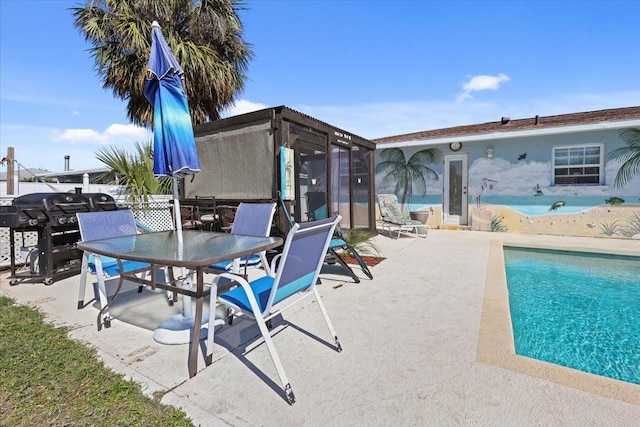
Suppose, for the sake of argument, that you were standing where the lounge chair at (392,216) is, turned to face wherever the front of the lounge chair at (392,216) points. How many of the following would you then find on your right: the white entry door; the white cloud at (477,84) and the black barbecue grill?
1

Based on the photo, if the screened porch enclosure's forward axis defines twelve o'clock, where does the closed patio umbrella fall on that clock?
The closed patio umbrella is roughly at 2 o'clock from the screened porch enclosure.

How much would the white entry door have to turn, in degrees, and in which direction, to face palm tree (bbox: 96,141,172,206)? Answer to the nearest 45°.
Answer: approximately 45° to its right

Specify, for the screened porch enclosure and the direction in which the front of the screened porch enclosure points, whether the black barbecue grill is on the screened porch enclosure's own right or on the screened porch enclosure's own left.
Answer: on the screened porch enclosure's own right

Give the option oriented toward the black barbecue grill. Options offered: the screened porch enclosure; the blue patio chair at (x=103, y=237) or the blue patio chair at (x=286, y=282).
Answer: the blue patio chair at (x=286, y=282)

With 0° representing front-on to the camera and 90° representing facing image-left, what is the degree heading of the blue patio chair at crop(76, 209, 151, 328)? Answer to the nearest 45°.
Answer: approximately 315°

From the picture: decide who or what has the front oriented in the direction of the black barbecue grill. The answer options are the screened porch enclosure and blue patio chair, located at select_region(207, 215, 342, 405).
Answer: the blue patio chair

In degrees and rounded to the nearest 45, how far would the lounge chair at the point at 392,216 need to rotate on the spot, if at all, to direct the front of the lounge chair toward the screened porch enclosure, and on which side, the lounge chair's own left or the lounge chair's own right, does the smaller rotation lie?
approximately 90° to the lounge chair's own right

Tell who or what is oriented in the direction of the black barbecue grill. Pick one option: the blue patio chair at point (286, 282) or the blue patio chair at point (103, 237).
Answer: the blue patio chair at point (286, 282)

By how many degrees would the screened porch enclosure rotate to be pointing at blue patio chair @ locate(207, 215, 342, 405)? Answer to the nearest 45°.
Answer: approximately 45° to its right

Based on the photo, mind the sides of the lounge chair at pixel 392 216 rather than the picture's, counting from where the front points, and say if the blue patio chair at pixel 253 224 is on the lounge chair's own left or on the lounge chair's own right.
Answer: on the lounge chair's own right
